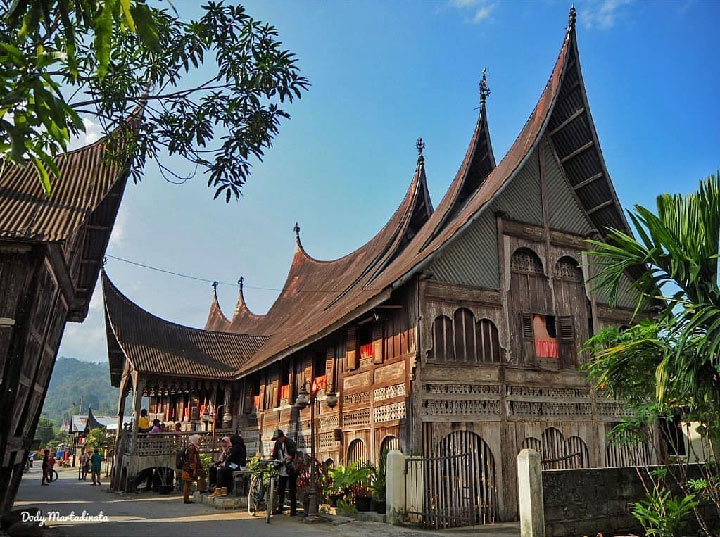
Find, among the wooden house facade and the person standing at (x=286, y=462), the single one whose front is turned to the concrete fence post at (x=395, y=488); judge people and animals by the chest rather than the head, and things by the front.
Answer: the wooden house facade

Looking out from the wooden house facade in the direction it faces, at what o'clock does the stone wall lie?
The stone wall is roughly at 10 o'clock from the wooden house facade.
